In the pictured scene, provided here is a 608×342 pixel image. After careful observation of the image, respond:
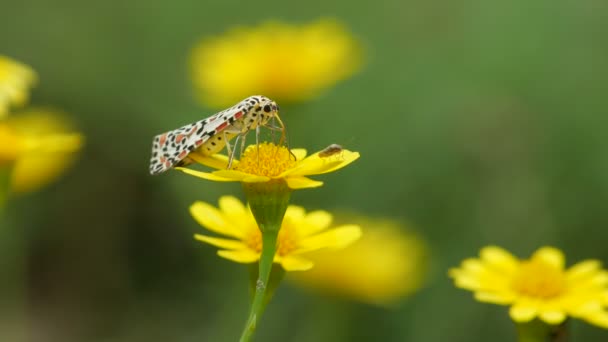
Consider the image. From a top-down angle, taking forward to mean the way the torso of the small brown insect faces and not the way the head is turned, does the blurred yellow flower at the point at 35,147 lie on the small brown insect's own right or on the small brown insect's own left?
on the small brown insect's own left

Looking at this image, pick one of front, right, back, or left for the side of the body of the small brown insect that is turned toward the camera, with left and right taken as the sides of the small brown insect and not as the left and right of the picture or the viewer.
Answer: right

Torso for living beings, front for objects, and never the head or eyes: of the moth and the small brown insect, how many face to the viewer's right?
2

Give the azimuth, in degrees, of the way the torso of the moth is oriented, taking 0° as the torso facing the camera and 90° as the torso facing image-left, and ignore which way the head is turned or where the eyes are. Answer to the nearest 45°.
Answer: approximately 270°
